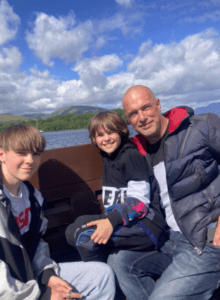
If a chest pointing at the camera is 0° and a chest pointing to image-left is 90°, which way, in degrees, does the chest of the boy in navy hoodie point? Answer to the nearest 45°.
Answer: approximately 45°

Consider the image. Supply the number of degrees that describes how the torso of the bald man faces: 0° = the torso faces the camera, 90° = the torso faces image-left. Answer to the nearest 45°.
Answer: approximately 45°
